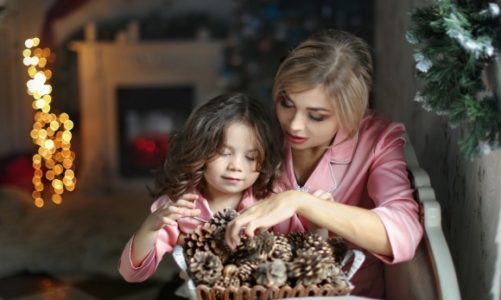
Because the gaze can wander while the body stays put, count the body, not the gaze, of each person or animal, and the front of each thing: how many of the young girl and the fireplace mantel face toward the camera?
2

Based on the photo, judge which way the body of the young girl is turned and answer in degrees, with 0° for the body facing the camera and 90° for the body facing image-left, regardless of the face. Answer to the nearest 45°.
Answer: approximately 0°

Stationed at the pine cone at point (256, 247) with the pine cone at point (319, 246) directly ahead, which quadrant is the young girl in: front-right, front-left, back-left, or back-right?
back-left
